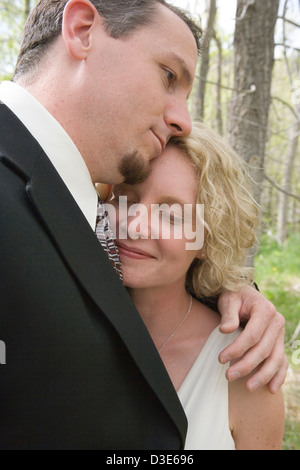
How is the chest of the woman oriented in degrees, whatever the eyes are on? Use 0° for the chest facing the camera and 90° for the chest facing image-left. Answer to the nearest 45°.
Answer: approximately 45°

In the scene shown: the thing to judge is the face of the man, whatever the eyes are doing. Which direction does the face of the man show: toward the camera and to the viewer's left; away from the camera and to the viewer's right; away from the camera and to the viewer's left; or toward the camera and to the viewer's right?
toward the camera and to the viewer's right

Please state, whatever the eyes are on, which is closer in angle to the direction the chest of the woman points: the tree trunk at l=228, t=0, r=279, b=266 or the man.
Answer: the man

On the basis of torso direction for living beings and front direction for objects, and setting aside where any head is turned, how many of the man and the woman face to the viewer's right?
1

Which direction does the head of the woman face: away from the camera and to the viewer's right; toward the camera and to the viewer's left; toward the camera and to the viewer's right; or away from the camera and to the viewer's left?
toward the camera and to the viewer's left

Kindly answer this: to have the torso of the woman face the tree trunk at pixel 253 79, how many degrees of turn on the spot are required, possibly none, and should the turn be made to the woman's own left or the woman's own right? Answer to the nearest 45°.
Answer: approximately 135° to the woman's own right

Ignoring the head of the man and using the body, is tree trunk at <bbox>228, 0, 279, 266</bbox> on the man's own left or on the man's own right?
on the man's own left

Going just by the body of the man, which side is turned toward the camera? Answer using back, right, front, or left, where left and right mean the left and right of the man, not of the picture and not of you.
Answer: right
